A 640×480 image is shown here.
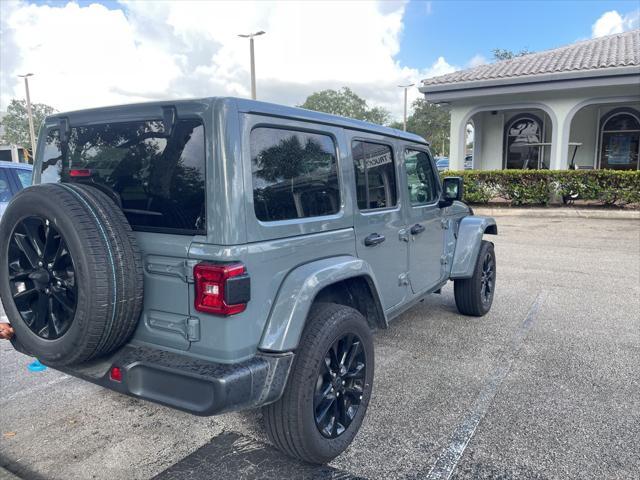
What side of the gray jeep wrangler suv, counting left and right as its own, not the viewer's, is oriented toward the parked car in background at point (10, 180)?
left

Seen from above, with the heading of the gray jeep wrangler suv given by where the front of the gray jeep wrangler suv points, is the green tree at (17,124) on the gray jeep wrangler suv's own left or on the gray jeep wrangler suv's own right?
on the gray jeep wrangler suv's own left

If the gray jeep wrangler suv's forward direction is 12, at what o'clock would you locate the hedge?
The hedge is roughly at 12 o'clock from the gray jeep wrangler suv.

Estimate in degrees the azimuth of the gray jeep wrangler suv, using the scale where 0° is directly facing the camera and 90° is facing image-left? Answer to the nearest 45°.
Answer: approximately 225°

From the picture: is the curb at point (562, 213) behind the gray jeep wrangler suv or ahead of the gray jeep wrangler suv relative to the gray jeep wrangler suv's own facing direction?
ahead

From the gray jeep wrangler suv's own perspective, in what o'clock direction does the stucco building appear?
The stucco building is roughly at 12 o'clock from the gray jeep wrangler suv.

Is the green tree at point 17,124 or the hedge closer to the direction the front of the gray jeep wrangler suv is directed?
the hedge

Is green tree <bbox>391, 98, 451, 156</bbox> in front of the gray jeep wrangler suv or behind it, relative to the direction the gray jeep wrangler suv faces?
in front

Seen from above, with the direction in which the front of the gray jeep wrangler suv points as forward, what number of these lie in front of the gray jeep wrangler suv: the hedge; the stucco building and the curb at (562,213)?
3

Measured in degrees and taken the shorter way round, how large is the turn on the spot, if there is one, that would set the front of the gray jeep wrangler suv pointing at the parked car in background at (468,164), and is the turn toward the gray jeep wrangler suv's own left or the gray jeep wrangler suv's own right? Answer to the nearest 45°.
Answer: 0° — it already faces it
